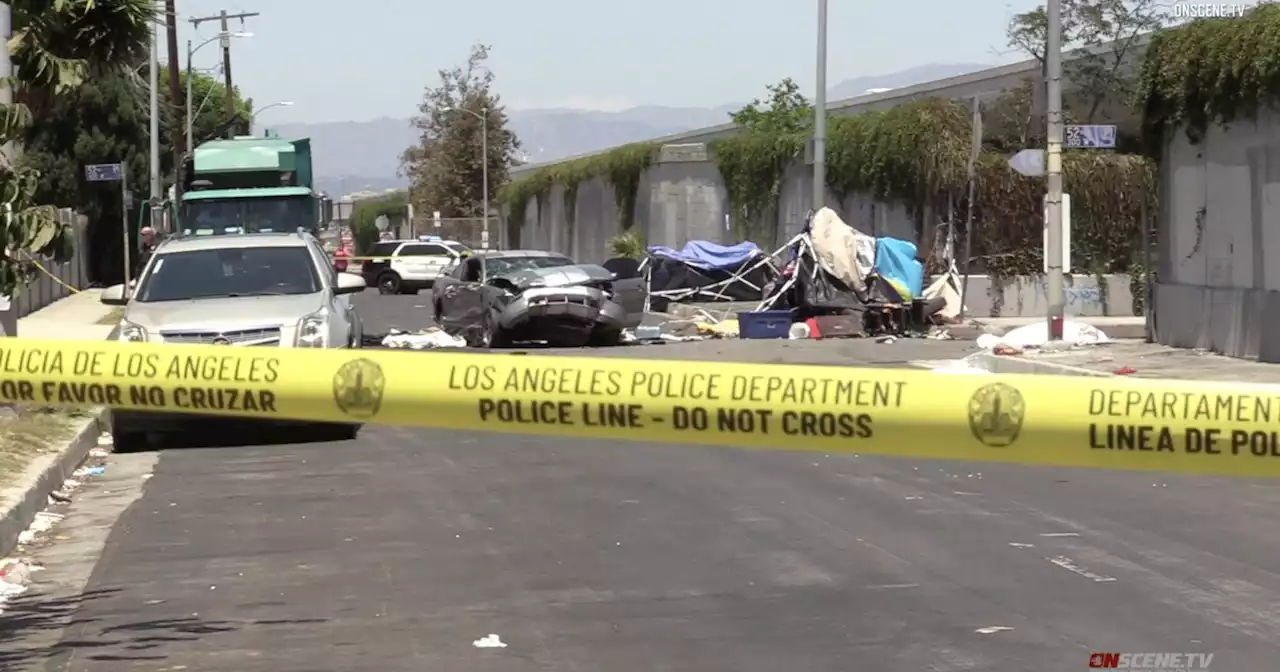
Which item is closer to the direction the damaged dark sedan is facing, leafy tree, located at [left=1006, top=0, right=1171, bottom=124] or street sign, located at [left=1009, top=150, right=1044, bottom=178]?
the street sign

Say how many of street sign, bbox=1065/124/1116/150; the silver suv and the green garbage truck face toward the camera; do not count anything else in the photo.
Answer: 3

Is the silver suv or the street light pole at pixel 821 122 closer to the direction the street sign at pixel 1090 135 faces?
the silver suv

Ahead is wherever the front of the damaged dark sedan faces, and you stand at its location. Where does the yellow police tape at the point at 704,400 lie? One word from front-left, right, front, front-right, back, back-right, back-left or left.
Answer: front-right

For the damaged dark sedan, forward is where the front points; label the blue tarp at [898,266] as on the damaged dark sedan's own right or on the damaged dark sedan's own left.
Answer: on the damaged dark sedan's own left

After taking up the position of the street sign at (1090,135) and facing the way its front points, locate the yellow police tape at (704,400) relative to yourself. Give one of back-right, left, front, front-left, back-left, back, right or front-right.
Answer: front

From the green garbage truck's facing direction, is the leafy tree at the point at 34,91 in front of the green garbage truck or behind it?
in front

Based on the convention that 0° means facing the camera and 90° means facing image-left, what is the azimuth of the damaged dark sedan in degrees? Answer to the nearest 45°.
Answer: approximately 315°

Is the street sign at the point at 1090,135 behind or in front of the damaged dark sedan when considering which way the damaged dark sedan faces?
in front

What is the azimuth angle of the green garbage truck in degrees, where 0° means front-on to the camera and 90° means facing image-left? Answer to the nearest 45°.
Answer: approximately 0°

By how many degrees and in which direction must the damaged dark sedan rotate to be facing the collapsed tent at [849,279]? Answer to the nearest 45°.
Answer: approximately 90° to its left

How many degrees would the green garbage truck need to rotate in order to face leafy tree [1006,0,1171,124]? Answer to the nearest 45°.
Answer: approximately 90° to its left

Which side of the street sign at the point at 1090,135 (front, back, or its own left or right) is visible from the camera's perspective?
front

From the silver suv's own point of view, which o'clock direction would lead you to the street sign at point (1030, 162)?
The street sign is roughly at 8 o'clock from the silver suv.

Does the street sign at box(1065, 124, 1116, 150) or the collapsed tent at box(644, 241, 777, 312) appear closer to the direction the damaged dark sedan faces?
the street sign
